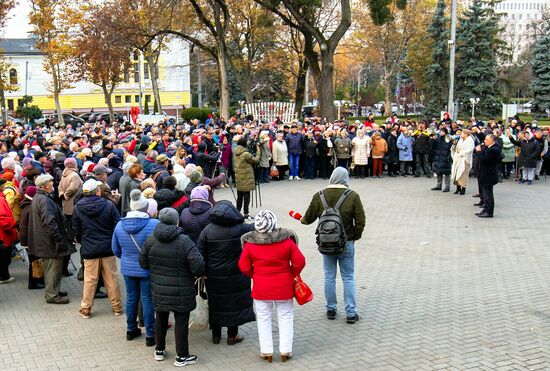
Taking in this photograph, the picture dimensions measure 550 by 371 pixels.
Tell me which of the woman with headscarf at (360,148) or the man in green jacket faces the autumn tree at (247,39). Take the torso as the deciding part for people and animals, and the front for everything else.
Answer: the man in green jacket

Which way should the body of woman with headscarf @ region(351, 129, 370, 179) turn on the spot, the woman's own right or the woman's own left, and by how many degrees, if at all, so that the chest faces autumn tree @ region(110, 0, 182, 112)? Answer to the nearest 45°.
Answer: approximately 135° to the woman's own right

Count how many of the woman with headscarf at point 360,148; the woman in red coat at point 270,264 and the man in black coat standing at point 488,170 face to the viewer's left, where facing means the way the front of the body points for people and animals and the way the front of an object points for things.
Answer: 1

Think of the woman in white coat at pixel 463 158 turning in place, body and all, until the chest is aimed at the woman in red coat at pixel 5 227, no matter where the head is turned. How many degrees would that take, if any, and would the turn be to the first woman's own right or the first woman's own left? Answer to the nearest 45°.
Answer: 0° — they already face them

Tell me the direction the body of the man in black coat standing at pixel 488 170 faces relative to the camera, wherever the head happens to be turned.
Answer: to the viewer's left

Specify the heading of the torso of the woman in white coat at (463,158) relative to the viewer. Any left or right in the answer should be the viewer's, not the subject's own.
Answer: facing the viewer and to the left of the viewer

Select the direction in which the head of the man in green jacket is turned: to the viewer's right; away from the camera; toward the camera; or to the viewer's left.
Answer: away from the camera

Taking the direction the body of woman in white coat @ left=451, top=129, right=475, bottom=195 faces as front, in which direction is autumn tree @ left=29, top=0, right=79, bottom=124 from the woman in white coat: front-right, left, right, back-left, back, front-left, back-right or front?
right

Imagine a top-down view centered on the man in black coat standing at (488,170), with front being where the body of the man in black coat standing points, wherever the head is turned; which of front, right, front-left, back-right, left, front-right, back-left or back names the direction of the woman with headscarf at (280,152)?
front-right

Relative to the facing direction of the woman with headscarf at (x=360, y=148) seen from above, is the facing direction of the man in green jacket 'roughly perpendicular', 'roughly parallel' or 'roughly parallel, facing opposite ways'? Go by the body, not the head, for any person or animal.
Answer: roughly parallel, facing opposite ways

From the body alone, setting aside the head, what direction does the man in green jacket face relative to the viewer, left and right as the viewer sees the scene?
facing away from the viewer

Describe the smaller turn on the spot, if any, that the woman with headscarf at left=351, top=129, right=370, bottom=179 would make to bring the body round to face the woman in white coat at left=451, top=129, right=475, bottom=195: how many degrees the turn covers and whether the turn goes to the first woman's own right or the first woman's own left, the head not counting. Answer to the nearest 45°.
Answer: approximately 45° to the first woman's own left

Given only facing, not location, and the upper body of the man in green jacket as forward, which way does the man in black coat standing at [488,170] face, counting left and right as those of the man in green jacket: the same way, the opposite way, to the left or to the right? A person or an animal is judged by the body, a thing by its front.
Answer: to the left

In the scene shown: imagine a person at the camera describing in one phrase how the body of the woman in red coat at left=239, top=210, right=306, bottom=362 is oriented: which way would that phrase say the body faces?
away from the camera

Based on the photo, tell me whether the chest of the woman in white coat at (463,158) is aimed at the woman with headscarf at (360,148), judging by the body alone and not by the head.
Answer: no

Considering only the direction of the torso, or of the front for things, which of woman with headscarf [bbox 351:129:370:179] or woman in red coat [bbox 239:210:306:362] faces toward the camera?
the woman with headscarf

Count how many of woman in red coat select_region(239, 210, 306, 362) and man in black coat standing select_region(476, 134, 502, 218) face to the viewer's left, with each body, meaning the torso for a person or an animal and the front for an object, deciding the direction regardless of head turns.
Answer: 1

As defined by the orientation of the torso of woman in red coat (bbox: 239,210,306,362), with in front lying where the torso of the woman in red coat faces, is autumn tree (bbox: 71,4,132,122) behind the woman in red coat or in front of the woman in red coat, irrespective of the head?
in front

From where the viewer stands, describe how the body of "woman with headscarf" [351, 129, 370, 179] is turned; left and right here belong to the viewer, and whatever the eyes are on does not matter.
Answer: facing the viewer
